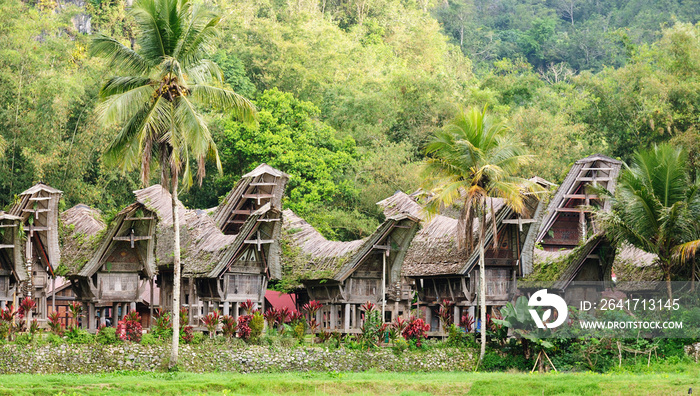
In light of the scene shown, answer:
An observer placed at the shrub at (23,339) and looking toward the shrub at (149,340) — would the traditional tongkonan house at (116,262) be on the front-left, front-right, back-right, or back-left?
front-left

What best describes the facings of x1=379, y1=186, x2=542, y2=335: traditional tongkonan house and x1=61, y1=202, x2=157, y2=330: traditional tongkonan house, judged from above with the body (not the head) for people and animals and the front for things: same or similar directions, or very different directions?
same or similar directions

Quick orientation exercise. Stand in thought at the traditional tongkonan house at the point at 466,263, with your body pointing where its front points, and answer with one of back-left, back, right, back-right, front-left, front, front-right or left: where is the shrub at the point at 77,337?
right

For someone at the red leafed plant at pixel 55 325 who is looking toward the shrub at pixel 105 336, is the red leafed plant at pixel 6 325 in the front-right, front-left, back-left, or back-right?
back-right

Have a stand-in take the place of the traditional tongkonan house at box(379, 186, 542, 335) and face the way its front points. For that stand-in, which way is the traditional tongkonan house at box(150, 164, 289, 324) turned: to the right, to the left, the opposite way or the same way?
the same way

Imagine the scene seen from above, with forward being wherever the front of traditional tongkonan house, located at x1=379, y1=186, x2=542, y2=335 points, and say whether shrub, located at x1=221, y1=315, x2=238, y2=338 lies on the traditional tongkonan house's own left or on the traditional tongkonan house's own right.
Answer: on the traditional tongkonan house's own right

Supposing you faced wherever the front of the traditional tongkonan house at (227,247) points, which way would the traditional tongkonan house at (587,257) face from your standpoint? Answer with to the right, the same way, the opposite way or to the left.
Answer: the same way

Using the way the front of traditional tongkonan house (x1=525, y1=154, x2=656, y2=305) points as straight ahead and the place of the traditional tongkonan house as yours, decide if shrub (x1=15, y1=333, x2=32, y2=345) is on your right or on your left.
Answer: on your right

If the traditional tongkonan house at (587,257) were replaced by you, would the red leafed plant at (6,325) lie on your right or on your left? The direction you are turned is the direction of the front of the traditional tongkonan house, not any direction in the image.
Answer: on your right

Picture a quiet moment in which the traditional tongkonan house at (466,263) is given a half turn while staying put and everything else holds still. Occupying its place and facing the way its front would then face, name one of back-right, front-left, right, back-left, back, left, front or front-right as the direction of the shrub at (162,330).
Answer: left

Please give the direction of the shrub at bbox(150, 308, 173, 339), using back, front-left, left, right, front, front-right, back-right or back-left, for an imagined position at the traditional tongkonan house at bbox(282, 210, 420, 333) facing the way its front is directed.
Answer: right

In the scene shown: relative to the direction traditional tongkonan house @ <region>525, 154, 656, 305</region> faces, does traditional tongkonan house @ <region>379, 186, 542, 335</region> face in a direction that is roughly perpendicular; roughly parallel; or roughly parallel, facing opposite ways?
roughly parallel

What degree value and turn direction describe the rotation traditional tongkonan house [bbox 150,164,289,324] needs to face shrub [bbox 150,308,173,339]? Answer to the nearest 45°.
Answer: approximately 45° to its right
